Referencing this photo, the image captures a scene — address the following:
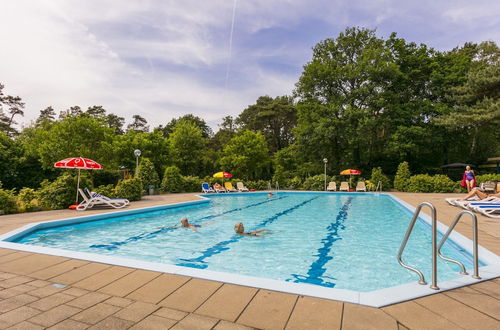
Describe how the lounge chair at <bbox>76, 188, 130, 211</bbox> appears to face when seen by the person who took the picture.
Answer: facing to the right of the viewer

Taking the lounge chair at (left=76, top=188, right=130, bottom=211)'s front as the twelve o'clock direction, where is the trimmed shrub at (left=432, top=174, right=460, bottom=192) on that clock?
The trimmed shrub is roughly at 12 o'clock from the lounge chair.

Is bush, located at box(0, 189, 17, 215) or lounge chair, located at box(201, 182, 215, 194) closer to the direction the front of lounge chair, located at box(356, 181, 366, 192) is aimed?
the bush

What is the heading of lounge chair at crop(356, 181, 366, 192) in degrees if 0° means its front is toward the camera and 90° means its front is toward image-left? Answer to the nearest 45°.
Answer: approximately 0°

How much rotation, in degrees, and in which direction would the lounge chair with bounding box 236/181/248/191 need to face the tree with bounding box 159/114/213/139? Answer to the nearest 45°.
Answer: approximately 135° to its left

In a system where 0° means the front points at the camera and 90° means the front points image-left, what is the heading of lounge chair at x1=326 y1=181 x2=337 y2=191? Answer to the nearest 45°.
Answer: approximately 0°

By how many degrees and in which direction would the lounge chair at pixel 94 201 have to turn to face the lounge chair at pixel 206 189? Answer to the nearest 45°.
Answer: approximately 45° to its left

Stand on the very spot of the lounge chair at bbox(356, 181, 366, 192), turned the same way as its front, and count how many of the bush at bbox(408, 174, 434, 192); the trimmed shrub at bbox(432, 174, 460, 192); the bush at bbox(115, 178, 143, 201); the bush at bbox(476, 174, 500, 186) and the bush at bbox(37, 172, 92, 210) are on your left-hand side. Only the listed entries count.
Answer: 3

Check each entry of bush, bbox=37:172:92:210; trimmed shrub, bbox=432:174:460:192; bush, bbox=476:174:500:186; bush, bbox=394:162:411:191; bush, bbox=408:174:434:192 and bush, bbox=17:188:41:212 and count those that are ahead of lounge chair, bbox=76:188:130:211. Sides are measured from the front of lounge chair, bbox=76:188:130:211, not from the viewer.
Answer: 4

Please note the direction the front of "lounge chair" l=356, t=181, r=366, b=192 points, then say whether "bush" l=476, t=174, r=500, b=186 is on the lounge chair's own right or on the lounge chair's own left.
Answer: on the lounge chair's own left

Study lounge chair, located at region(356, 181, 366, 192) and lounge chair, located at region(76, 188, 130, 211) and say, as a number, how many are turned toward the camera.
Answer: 1

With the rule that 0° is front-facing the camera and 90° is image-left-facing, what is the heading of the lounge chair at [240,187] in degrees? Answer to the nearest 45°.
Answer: approximately 315°
